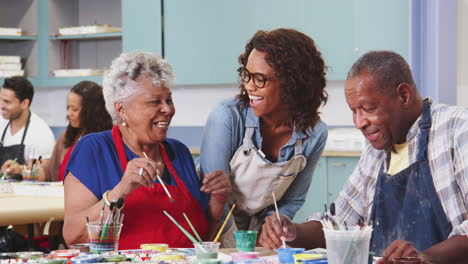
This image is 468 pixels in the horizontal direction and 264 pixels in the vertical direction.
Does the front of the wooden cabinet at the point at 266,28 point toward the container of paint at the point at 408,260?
yes

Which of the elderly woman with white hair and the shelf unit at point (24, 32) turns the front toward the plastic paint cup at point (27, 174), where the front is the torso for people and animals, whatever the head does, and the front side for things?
the shelf unit

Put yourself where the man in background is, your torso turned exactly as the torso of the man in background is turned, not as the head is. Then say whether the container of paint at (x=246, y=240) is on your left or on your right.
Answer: on your left

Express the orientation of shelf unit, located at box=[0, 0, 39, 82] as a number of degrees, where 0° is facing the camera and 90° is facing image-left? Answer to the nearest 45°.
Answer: approximately 0°

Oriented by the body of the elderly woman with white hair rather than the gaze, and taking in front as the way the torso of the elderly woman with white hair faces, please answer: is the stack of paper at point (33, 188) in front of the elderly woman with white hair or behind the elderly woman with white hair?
behind

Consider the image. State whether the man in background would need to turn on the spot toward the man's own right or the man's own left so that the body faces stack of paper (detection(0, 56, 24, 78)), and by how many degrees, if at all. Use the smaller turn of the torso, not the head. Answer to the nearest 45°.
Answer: approximately 135° to the man's own right

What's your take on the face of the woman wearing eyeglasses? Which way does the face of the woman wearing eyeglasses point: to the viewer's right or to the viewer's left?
to the viewer's left

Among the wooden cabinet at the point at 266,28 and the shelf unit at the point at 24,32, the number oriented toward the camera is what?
2

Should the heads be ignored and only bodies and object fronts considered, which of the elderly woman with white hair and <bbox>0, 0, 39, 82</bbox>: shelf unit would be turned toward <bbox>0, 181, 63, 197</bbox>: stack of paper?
the shelf unit

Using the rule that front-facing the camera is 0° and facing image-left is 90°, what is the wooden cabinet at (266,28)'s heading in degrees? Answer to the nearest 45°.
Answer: approximately 0°
